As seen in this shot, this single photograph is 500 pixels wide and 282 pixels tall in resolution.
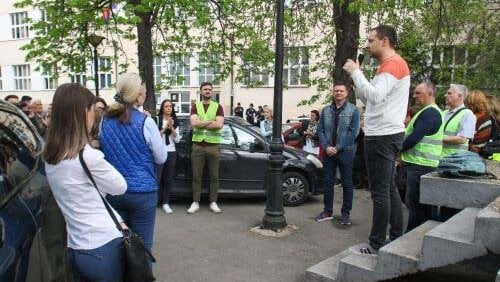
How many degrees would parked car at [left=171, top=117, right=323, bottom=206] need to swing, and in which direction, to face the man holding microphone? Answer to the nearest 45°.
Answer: approximately 90° to its right

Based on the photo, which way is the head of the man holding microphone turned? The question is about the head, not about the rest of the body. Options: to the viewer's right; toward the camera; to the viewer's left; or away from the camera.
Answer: to the viewer's left

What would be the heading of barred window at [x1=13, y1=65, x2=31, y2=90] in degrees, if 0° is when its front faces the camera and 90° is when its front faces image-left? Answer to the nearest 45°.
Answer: approximately 0°

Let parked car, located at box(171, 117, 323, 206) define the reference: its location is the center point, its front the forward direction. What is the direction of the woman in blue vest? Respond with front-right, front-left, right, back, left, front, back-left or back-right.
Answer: right

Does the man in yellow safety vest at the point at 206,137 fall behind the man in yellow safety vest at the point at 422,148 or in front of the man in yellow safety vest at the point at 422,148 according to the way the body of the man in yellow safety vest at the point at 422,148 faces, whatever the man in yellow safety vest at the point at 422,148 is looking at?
in front

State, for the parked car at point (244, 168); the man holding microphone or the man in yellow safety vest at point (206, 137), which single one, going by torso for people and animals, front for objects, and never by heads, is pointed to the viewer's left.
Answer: the man holding microphone

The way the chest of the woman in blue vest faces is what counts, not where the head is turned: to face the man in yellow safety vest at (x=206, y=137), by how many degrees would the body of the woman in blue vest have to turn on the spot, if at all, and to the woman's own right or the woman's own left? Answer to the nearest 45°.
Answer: approximately 45° to the woman's own left

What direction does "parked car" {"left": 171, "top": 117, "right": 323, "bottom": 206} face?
to the viewer's right

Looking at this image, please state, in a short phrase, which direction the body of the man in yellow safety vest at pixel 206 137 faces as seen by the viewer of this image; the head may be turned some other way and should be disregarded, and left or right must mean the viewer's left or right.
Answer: facing the viewer

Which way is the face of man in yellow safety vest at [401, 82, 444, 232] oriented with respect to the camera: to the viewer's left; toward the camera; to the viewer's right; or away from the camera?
to the viewer's left

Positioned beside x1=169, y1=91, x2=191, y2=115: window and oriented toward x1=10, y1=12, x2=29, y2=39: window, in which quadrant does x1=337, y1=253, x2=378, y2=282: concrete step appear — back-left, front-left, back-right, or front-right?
back-left

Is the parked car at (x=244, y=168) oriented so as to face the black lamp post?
no

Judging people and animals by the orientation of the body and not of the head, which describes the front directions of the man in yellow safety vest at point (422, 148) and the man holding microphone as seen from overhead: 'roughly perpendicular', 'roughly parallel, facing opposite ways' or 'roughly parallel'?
roughly parallel

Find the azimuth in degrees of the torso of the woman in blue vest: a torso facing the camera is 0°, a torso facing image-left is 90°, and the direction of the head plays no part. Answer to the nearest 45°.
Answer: approximately 225°

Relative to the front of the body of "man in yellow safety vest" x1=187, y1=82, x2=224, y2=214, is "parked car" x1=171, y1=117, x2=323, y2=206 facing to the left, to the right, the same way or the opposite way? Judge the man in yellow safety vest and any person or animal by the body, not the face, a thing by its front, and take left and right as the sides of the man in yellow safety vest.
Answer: to the left

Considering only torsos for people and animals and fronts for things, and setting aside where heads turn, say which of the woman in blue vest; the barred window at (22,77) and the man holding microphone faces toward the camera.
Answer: the barred window

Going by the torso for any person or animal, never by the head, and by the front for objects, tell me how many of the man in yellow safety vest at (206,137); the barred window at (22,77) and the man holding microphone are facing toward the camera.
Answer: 2

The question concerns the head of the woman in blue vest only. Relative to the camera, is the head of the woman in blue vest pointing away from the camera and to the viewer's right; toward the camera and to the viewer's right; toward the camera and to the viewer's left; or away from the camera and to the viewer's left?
away from the camera and to the viewer's right

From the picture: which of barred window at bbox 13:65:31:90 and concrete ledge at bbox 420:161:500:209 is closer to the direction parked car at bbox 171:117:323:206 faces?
the concrete ledge
